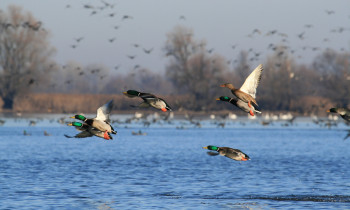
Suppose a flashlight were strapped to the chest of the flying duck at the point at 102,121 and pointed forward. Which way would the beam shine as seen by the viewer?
to the viewer's left

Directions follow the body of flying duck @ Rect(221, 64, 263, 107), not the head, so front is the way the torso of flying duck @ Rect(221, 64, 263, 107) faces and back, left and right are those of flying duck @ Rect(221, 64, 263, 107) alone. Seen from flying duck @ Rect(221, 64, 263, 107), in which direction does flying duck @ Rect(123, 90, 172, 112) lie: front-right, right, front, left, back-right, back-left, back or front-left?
front

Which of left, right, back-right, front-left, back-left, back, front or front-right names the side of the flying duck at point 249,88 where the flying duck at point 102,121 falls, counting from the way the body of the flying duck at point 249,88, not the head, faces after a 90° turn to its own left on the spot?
right

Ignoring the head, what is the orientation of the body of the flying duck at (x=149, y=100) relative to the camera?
to the viewer's left

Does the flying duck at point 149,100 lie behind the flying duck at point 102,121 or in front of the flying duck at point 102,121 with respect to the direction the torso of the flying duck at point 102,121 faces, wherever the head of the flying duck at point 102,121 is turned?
behind

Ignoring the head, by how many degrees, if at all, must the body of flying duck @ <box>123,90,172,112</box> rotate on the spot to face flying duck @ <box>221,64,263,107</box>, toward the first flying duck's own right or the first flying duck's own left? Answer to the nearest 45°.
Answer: approximately 180°

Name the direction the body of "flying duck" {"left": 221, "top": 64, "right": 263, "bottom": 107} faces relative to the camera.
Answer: to the viewer's left

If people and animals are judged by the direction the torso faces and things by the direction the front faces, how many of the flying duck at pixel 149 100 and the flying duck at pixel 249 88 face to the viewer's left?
2
